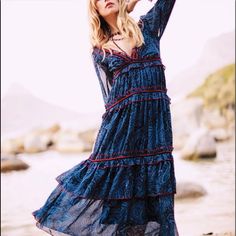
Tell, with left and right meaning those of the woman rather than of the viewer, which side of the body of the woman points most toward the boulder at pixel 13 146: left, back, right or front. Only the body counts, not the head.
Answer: back

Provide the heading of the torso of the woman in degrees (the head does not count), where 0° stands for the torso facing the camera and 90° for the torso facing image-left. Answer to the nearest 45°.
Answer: approximately 0°

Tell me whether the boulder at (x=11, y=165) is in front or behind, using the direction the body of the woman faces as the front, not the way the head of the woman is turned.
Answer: behind
